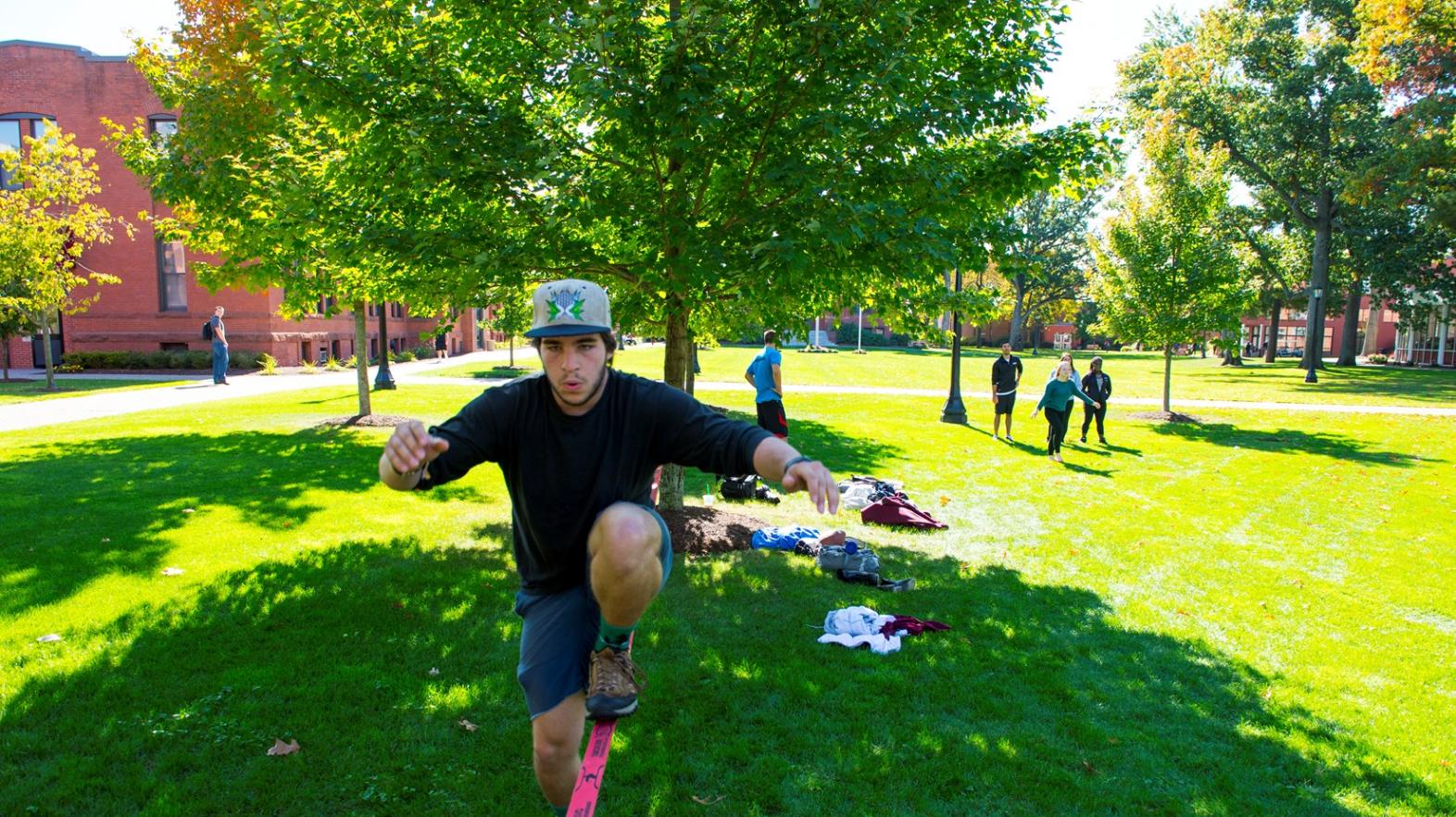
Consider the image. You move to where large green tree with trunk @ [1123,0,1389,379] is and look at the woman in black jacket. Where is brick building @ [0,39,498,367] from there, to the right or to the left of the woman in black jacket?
right

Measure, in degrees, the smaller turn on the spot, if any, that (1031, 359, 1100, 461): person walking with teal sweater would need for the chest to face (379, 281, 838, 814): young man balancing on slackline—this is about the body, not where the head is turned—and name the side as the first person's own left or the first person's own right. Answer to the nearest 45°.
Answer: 0° — they already face them

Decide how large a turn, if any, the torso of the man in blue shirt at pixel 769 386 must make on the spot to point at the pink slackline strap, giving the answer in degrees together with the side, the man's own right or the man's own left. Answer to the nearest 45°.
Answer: approximately 135° to the man's own right

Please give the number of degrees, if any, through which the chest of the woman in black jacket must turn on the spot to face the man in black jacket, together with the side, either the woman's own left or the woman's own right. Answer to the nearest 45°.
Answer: approximately 45° to the woman's own right

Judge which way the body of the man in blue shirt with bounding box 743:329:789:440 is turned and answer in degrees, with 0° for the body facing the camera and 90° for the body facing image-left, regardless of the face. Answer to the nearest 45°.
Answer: approximately 225°

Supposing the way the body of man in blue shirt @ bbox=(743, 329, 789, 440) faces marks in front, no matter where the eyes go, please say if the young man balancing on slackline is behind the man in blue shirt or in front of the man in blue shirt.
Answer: behind
